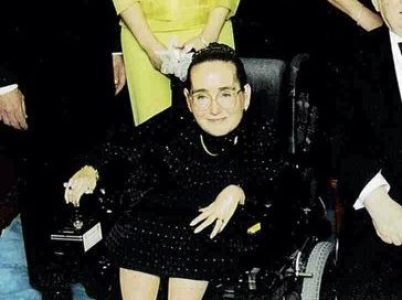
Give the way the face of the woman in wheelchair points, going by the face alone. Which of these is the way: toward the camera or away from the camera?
toward the camera

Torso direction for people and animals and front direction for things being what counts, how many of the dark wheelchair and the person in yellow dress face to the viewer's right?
0

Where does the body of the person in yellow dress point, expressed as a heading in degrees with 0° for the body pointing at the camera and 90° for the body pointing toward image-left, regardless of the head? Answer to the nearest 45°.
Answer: approximately 0°

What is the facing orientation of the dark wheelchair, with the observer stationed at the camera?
facing the viewer and to the left of the viewer
